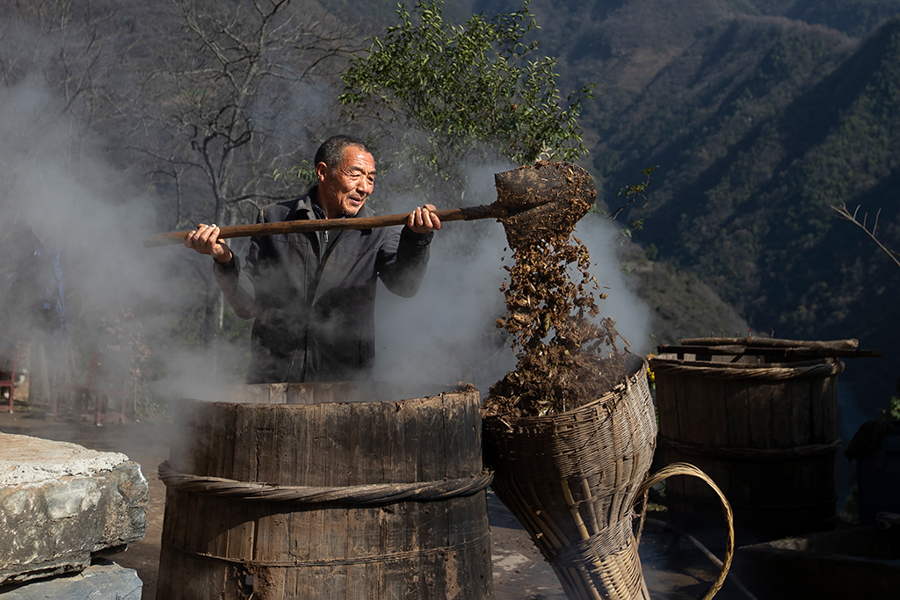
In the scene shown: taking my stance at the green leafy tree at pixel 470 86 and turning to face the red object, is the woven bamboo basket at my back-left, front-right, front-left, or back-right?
back-left

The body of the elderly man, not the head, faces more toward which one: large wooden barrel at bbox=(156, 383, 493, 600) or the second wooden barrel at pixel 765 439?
the large wooden barrel

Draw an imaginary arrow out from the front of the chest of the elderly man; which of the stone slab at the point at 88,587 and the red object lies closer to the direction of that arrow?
the stone slab

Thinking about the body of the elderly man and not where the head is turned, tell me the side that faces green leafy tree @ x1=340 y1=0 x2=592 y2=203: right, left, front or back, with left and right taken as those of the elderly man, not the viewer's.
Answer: back

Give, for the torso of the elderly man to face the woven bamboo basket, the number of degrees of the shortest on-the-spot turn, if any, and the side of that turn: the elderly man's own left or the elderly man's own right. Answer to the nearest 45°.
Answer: approximately 45° to the elderly man's own left

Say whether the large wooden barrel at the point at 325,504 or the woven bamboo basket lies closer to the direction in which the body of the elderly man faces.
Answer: the large wooden barrel

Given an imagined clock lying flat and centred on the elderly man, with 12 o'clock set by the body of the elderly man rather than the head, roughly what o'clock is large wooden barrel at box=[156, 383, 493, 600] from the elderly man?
The large wooden barrel is roughly at 12 o'clock from the elderly man.

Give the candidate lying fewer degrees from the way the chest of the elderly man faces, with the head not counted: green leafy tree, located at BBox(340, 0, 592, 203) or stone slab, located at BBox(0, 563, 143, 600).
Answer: the stone slab

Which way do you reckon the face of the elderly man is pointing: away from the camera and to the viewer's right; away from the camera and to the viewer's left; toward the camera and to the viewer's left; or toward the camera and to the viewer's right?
toward the camera and to the viewer's right

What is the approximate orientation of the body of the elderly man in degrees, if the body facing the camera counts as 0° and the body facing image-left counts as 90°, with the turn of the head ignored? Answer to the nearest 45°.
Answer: approximately 0°

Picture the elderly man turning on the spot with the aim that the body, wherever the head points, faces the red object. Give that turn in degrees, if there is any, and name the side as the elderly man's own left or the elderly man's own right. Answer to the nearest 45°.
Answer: approximately 135° to the elderly man's own right

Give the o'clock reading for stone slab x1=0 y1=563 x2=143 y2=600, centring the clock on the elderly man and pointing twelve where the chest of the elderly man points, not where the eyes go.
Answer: The stone slab is roughly at 1 o'clock from the elderly man.
